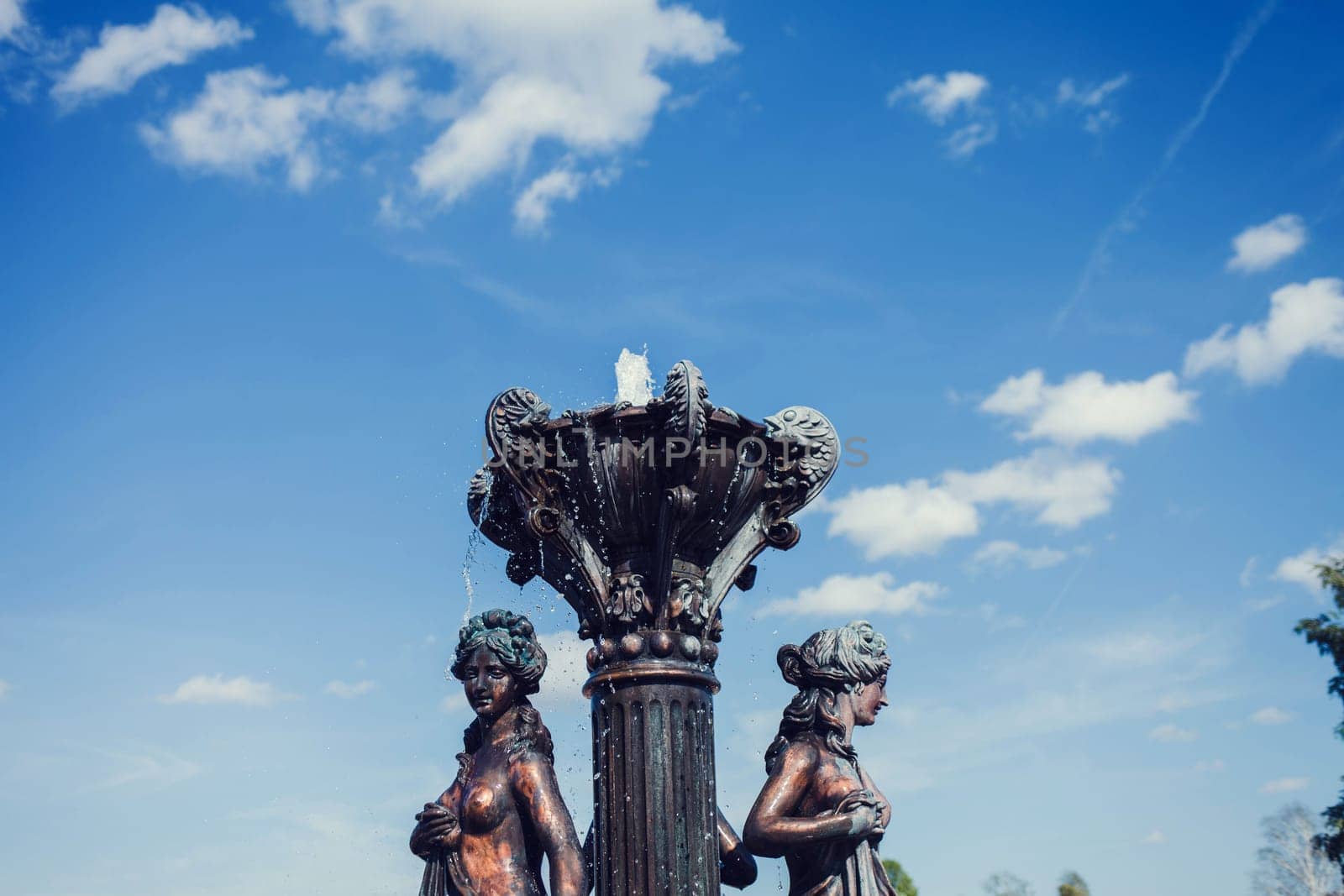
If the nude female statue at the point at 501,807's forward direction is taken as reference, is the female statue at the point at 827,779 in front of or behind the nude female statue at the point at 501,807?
behind

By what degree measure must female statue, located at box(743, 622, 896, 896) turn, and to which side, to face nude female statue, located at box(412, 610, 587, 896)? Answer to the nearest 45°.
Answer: approximately 180°

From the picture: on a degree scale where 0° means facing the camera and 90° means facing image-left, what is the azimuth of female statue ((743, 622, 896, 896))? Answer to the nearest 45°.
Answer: approximately 270°

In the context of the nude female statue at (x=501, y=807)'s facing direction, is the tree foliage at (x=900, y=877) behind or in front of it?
behind

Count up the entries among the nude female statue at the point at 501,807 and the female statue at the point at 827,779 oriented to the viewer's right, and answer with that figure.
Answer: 1

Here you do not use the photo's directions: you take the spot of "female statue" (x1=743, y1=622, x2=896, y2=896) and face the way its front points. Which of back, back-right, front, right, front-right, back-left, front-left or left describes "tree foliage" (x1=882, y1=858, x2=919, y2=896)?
left

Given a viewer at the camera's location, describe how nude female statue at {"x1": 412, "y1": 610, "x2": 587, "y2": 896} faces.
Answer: facing the viewer and to the left of the viewer
